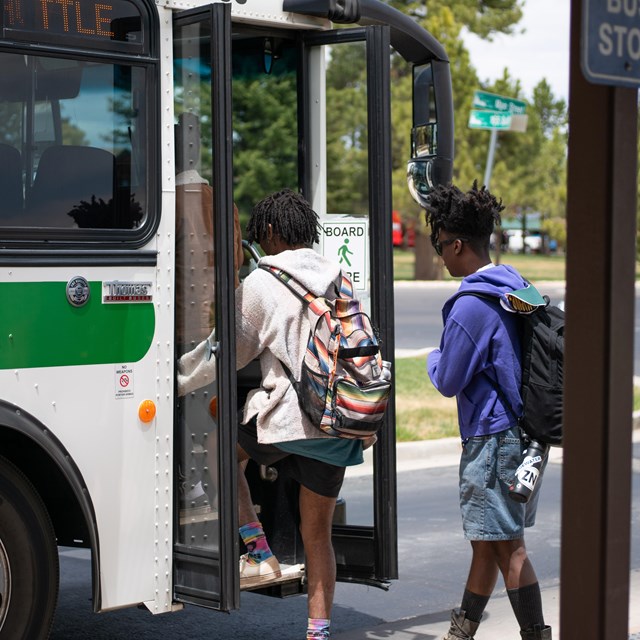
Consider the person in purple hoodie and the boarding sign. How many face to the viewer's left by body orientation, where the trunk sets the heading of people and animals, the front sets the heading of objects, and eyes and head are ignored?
1

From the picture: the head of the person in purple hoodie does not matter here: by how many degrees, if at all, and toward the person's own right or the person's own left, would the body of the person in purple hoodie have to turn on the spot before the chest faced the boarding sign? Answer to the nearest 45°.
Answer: approximately 45° to the person's own right

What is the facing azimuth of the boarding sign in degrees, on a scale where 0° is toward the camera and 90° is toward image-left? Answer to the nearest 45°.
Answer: approximately 0°

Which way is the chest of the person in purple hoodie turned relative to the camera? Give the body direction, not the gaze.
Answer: to the viewer's left

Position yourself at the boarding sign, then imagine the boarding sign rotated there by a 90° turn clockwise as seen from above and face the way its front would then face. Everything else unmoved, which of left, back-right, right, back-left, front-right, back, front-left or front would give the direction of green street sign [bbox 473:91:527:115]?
right

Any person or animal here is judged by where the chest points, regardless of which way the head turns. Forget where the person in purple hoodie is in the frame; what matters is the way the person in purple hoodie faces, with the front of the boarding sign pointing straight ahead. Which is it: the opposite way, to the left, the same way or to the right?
to the right

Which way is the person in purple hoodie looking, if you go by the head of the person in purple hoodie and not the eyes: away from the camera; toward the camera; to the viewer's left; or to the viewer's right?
to the viewer's left

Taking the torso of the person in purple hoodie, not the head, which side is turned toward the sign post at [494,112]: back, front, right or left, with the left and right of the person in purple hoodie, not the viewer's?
right

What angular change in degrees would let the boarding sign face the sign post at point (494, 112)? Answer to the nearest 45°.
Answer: approximately 180°

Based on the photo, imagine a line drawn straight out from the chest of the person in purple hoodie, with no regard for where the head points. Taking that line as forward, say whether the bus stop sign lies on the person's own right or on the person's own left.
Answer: on the person's own left

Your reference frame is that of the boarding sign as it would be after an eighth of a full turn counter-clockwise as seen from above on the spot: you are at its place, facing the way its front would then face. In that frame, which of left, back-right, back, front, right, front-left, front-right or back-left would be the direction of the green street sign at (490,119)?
back-left

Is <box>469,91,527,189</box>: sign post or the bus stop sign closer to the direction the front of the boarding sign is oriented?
the bus stop sign
